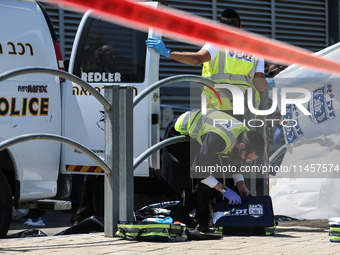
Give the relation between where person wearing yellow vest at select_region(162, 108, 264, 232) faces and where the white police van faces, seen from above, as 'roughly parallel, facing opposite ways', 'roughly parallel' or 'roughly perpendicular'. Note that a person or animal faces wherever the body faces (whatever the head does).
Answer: roughly parallel, facing opposite ways

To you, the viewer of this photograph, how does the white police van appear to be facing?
facing to the left of the viewer

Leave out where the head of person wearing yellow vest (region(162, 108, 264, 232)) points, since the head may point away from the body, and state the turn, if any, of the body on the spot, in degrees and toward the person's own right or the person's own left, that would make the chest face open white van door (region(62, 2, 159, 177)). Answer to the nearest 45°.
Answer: approximately 135° to the person's own left

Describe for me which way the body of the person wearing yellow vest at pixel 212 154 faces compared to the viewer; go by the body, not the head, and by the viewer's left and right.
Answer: facing to the right of the viewer

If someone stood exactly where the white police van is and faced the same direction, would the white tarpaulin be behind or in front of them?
behind

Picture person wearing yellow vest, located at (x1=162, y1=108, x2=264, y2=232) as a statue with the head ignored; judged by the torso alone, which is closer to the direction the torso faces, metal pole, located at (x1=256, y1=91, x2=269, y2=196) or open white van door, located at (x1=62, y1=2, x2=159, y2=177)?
the metal pole

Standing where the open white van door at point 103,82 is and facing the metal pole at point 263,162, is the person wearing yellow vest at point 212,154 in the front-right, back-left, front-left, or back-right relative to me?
front-right

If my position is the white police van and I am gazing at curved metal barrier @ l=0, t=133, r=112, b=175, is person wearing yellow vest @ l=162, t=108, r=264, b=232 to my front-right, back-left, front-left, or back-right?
front-left

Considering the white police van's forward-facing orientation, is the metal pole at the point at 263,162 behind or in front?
behind

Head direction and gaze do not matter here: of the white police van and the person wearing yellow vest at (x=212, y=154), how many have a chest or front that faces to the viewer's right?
1

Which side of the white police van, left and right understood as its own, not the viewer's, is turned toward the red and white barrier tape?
left

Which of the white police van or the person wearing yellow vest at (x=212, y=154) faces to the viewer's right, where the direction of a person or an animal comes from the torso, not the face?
the person wearing yellow vest

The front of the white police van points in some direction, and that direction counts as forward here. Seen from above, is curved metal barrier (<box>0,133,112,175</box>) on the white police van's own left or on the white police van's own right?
on the white police van's own left
